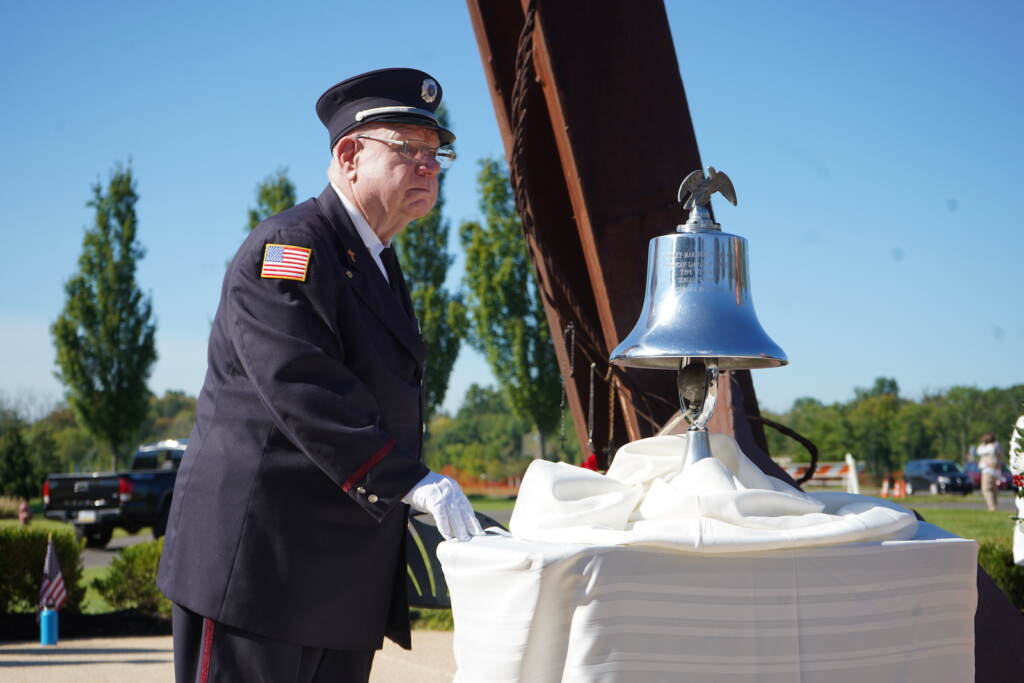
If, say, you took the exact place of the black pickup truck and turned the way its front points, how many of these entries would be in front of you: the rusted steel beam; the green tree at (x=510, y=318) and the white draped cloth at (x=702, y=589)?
1

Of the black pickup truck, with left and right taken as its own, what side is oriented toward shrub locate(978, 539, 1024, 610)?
right

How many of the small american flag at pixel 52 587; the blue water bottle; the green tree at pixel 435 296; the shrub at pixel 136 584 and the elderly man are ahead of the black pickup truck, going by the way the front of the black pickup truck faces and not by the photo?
1

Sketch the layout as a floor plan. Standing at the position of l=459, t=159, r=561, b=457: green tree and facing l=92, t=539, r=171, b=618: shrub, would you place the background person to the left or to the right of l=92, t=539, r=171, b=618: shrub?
left

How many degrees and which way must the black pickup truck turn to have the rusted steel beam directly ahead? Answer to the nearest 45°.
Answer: approximately 135° to its right

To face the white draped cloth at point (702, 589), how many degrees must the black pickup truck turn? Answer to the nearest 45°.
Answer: approximately 135° to its right

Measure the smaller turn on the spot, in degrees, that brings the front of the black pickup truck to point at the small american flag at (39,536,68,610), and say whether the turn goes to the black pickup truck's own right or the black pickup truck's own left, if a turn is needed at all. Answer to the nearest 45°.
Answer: approximately 135° to the black pickup truck's own right

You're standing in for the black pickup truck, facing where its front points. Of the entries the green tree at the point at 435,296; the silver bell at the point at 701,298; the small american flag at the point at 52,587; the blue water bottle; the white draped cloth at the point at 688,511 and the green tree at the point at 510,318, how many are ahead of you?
2

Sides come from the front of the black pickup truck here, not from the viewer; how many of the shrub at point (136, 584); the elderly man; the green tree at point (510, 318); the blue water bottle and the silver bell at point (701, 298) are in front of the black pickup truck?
1

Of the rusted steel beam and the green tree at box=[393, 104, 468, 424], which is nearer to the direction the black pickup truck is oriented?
the green tree

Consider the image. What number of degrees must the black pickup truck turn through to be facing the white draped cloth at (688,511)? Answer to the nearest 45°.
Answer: approximately 135° to its right

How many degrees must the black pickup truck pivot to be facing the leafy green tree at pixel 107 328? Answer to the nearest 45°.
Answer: approximately 45° to its left

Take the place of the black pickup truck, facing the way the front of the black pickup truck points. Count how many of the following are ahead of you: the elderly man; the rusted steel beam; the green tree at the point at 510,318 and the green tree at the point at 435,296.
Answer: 2

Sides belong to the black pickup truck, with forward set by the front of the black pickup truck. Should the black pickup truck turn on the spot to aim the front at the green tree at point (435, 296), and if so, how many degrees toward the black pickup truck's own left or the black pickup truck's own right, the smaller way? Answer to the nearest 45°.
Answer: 0° — it already faces it

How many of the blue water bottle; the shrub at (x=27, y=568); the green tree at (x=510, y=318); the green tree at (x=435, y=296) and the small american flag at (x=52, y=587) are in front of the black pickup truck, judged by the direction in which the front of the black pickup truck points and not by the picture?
2

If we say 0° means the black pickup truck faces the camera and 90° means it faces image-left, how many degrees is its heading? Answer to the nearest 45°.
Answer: approximately 225°

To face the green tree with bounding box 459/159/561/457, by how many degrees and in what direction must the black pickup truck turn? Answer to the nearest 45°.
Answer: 0° — it already faces it

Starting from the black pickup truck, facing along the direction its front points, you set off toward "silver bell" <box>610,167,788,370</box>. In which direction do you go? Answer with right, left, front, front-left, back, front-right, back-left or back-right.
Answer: back-right

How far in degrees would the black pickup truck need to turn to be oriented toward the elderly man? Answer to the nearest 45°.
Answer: approximately 135° to its right
